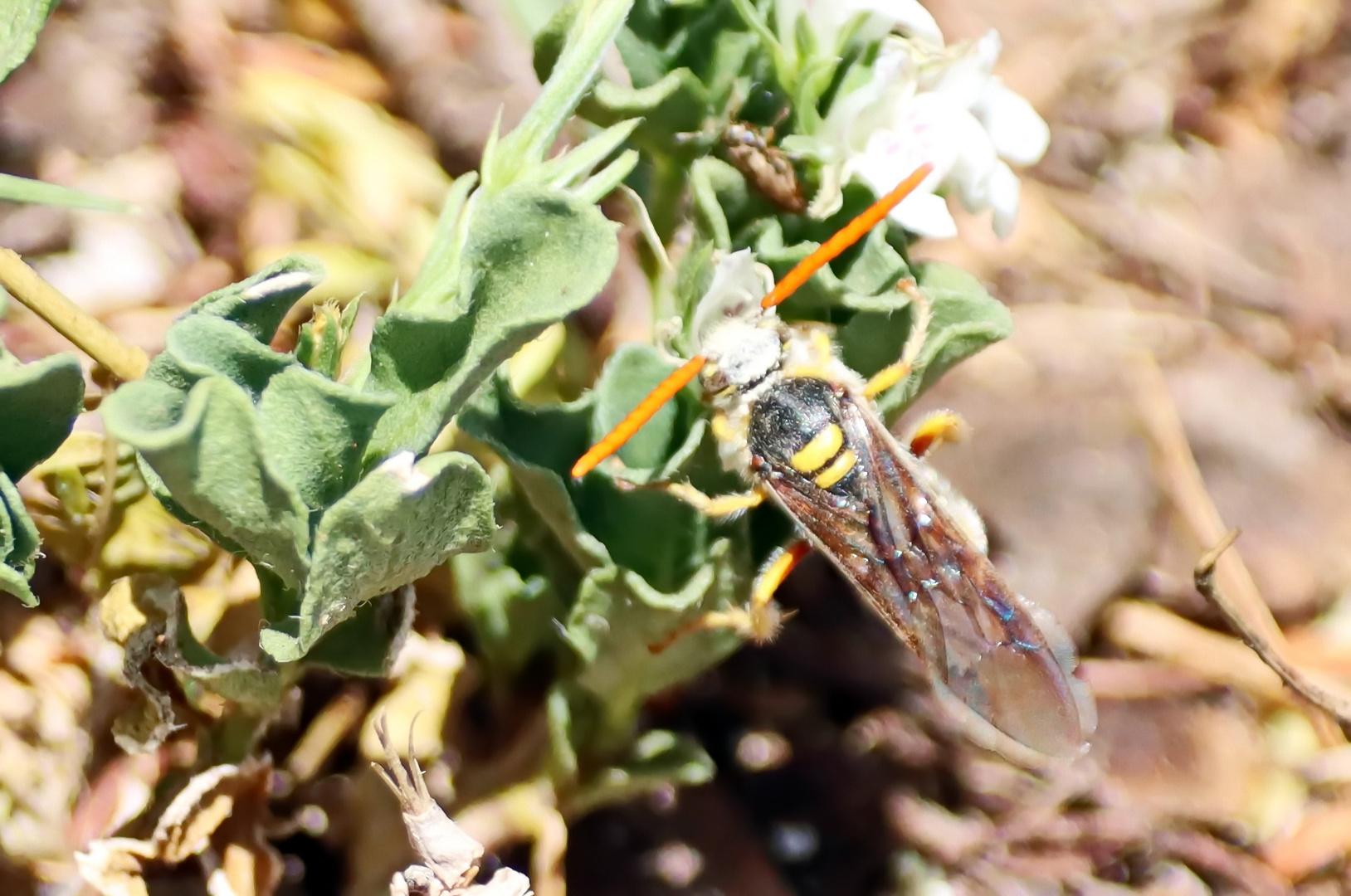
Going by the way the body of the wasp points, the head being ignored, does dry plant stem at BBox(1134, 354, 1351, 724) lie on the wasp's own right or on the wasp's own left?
on the wasp's own right

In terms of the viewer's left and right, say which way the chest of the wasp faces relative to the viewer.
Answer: facing away from the viewer and to the left of the viewer
